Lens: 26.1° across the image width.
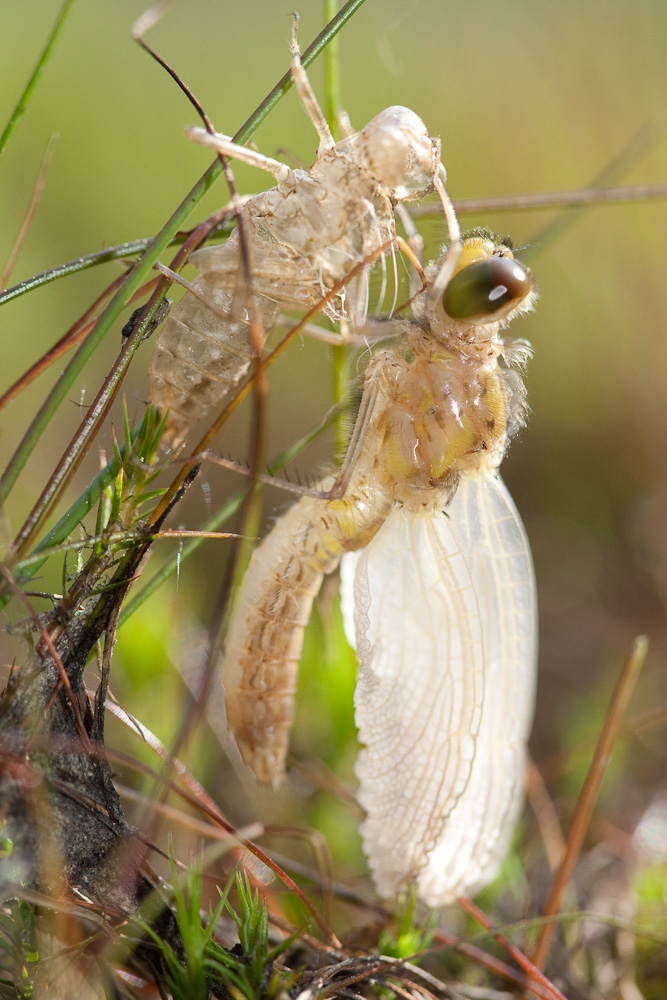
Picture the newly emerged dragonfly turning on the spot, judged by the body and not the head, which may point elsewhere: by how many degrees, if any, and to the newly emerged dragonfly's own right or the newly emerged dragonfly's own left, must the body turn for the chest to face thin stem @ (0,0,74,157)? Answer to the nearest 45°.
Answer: approximately 135° to the newly emerged dragonfly's own right

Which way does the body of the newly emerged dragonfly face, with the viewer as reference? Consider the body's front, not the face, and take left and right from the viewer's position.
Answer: facing to the right of the viewer

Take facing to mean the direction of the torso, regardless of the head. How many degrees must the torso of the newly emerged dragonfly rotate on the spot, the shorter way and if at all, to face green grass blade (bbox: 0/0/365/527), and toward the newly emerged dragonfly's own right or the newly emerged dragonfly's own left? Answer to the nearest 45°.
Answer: approximately 135° to the newly emerged dragonfly's own right
